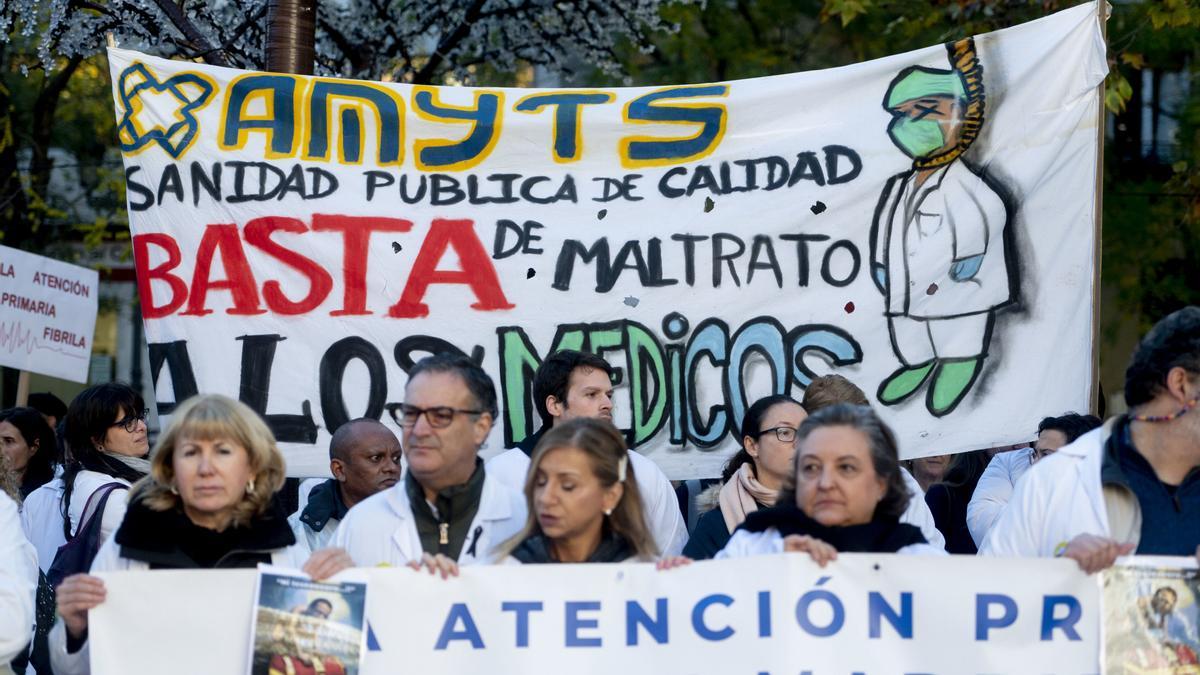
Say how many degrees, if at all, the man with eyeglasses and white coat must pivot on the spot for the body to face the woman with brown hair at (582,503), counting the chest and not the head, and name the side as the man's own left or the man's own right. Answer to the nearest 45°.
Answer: approximately 45° to the man's own left

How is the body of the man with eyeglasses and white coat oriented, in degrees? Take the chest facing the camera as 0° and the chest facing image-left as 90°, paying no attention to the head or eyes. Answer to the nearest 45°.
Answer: approximately 0°

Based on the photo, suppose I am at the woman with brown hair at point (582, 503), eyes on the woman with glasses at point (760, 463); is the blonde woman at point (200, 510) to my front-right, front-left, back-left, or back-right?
back-left

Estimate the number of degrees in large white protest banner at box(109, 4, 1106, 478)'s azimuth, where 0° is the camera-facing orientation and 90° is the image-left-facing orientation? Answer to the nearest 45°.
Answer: approximately 0°

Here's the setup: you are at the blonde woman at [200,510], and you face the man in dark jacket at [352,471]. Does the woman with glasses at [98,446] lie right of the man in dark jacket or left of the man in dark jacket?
left

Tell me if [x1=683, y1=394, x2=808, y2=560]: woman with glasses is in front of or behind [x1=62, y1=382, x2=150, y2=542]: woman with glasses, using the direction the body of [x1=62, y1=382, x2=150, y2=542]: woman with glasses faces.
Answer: in front

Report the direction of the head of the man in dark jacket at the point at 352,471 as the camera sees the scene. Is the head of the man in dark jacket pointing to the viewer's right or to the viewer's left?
to the viewer's right
